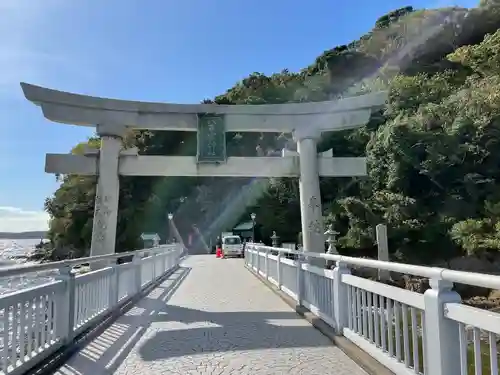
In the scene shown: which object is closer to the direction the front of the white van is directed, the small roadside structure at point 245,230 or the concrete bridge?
the concrete bridge

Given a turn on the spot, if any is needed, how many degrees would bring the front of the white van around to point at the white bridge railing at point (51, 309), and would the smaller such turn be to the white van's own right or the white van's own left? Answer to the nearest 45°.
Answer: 0° — it already faces it

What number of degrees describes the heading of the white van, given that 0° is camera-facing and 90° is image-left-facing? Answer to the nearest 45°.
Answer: approximately 0°

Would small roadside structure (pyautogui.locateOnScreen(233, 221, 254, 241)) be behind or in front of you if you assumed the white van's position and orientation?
behind

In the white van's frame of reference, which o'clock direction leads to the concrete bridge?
The concrete bridge is roughly at 12 o'clock from the white van.

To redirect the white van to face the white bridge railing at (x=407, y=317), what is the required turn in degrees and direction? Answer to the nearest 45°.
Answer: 0° — it already faces it

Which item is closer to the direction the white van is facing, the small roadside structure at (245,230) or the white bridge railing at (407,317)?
the white bridge railing
